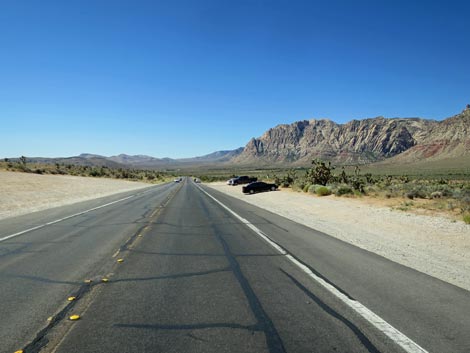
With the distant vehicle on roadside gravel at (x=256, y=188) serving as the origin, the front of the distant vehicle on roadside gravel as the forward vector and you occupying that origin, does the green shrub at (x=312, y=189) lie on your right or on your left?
on your right
